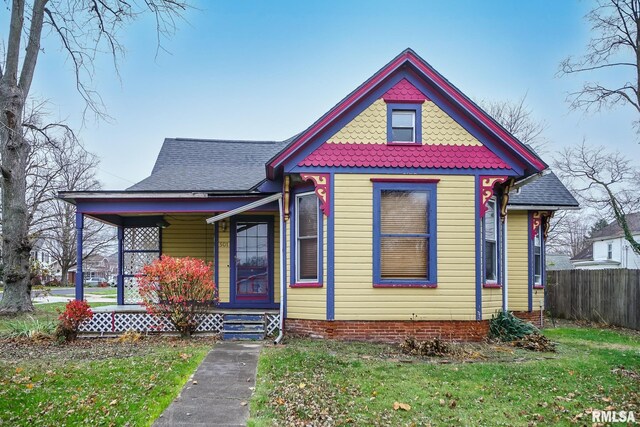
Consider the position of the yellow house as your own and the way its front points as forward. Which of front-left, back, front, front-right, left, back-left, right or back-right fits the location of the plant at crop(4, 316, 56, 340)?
right

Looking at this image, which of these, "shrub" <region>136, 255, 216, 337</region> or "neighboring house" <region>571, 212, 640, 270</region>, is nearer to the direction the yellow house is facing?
the shrub

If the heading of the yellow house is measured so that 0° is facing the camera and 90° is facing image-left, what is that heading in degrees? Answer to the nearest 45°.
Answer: approximately 0°

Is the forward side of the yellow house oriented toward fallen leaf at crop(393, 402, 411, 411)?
yes

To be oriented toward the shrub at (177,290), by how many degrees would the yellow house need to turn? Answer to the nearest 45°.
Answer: approximately 90° to its right
